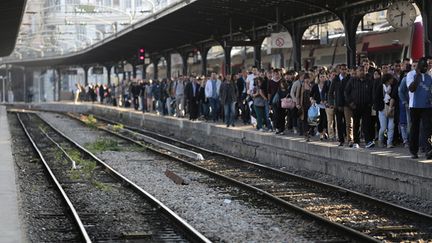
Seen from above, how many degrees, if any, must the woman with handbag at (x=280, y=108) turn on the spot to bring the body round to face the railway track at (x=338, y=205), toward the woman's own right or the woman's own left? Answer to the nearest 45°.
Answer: approximately 45° to the woman's own left

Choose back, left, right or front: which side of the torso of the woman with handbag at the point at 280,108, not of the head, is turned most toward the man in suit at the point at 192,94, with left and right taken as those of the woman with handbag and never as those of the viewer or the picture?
right

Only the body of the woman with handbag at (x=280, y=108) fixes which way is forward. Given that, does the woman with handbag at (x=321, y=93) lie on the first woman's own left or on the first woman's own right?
on the first woman's own left

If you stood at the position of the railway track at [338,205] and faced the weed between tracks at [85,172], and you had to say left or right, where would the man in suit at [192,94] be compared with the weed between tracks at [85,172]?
right

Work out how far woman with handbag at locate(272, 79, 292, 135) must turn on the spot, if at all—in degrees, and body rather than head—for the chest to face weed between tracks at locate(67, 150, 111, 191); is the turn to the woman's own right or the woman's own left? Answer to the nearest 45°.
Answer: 0° — they already face it

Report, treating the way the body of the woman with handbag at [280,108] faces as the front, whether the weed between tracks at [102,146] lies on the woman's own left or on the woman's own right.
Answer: on the woman's own right

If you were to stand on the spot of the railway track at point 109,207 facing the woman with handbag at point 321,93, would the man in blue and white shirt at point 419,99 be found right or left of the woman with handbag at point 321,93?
right

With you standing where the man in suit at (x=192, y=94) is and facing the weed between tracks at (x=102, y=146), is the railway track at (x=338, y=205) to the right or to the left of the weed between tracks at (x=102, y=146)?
left

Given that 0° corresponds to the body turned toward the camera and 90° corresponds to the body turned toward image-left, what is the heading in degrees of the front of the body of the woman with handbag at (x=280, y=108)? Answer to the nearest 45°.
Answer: approximately 45°

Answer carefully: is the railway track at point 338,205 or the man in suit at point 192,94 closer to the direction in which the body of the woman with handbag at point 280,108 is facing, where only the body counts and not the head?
the railway track

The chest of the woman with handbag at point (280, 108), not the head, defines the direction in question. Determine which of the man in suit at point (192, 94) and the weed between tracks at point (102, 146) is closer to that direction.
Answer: the weed between tracks
